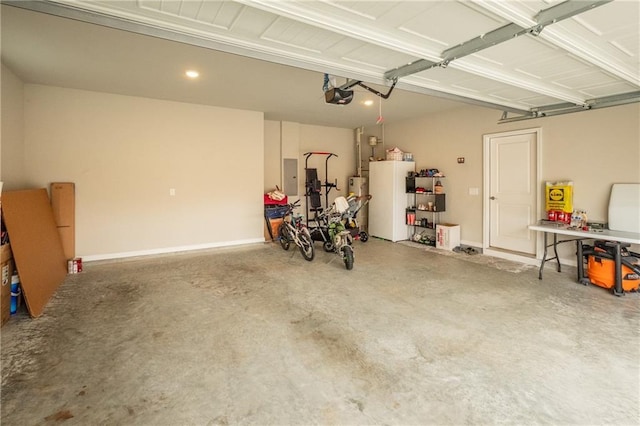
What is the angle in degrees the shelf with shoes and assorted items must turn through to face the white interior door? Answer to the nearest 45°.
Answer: approximately 90° to its left

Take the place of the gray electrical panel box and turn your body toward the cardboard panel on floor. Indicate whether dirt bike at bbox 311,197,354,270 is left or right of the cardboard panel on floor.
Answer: left

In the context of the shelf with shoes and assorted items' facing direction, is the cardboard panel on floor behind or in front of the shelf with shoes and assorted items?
in front

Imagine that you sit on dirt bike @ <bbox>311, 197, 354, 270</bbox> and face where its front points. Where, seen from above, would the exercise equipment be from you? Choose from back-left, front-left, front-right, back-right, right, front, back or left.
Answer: back-left

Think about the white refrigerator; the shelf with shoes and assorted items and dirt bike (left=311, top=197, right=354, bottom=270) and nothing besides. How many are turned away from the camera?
0

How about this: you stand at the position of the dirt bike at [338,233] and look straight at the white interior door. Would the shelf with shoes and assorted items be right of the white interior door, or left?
left

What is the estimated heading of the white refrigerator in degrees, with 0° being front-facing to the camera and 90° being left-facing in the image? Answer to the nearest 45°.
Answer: approximately 45°
